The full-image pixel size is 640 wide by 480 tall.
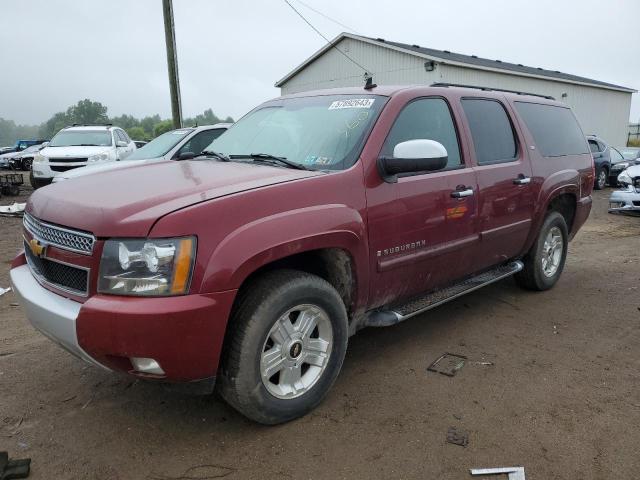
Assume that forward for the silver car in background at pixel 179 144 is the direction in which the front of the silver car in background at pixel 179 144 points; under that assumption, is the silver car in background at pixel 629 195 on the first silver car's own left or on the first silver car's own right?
on the first silver car's own left

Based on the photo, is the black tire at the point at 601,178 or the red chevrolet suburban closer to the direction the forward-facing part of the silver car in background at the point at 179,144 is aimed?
the red chevrolet suburban

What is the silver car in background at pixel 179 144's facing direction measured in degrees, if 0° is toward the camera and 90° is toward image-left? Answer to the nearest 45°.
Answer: approximately 45°

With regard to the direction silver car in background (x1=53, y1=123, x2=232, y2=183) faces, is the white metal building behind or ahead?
behind

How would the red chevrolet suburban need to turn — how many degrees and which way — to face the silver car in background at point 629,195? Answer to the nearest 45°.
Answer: approximately 180°

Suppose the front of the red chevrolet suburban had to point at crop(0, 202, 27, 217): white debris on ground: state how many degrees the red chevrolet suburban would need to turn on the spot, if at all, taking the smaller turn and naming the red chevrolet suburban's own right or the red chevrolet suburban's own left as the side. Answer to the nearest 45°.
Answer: approximately 90° to the red chevrolet suburban's own right

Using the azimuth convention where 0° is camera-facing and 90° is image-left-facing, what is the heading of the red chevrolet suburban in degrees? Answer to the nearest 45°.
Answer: approximately 45°

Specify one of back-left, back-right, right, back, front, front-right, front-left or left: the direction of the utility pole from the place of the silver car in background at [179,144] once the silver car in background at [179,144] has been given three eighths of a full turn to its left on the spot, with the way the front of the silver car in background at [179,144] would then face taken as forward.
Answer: left

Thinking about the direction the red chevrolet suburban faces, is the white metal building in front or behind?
behind
